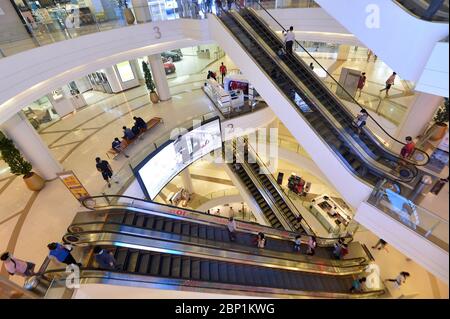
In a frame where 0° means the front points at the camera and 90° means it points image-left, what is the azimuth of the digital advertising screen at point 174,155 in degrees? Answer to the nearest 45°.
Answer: approximately 315°

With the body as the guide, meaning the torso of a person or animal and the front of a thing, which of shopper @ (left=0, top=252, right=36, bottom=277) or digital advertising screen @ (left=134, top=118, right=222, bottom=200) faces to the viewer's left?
the shopper

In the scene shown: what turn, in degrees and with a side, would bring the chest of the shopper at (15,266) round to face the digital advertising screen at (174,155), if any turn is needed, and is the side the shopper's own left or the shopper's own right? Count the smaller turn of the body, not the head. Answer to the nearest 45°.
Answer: approximately 180°

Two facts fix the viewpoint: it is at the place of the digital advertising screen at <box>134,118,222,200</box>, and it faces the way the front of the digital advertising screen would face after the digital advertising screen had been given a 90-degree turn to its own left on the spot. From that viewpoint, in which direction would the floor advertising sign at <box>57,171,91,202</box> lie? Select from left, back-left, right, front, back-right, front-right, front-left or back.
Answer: back
